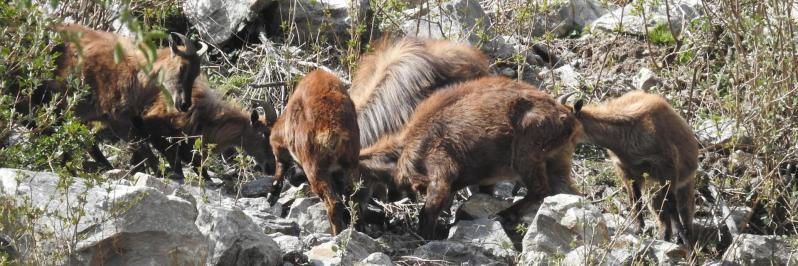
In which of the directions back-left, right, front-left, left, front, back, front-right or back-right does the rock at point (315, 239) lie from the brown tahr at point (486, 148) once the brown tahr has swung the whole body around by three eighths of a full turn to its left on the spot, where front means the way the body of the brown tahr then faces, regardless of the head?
right

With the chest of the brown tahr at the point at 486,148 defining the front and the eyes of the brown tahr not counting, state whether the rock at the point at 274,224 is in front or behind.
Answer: in front

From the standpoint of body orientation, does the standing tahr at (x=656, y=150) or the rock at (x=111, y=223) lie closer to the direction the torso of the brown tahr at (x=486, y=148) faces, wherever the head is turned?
the rock

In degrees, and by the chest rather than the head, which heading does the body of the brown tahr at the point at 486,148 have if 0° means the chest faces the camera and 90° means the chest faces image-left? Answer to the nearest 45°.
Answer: approximately 90°

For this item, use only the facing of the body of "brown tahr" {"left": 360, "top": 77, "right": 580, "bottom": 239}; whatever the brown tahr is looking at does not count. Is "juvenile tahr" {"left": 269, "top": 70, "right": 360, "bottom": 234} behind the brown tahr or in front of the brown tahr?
in front

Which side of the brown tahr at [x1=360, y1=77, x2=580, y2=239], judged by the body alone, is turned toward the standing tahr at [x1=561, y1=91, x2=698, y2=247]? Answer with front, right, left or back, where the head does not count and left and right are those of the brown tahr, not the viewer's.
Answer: back

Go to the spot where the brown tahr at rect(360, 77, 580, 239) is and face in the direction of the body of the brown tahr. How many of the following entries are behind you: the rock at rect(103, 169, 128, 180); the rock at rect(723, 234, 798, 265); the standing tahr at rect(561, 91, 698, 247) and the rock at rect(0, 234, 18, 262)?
2

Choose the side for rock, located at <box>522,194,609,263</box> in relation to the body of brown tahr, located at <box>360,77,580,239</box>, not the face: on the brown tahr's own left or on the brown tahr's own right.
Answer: on the brown tahr's own left

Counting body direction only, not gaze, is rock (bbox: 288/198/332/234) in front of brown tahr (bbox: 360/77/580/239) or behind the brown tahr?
in front
